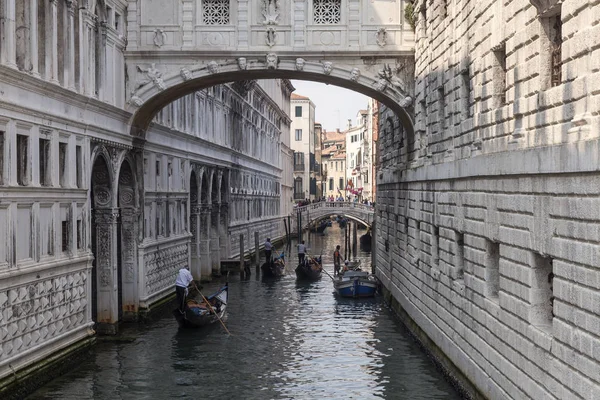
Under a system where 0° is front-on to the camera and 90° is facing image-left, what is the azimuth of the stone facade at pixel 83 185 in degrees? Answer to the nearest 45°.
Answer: approximately 315°

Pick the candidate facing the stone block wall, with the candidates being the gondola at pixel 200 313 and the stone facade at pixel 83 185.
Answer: the stone facade
